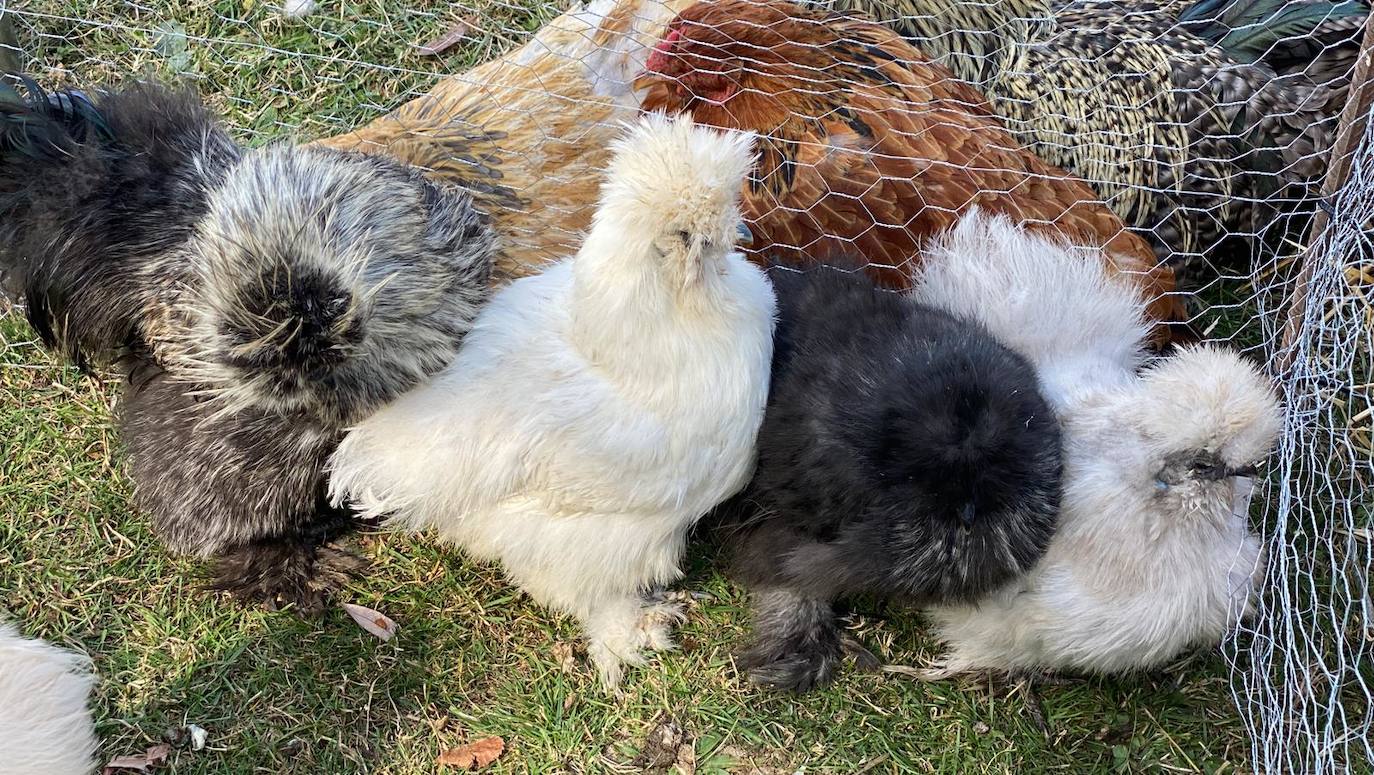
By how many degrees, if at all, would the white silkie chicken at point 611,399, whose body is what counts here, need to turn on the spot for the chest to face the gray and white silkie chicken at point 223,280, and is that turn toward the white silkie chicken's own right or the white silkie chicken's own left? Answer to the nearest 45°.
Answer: approximately 135° to the white silkie chicken's own right

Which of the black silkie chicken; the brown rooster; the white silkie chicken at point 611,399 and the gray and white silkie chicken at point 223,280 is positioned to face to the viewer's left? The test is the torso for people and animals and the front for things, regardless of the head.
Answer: the brown rooster

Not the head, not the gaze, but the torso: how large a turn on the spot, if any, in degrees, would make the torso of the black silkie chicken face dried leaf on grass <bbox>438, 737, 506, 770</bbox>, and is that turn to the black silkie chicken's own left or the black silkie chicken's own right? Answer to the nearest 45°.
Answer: approximately 90° to the black silkie chicken's own right

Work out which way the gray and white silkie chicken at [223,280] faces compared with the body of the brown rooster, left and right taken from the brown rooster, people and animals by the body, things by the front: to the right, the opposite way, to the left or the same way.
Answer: the opposite way

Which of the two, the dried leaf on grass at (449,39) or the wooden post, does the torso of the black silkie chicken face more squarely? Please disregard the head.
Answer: the wooden post

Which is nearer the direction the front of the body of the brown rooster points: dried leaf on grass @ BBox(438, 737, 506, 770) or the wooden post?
the dried leaf on grass

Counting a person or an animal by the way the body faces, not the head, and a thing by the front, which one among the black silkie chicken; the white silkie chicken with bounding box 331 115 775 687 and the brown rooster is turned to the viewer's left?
the brown rooster

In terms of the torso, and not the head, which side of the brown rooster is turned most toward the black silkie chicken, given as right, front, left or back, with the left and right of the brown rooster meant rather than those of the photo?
left

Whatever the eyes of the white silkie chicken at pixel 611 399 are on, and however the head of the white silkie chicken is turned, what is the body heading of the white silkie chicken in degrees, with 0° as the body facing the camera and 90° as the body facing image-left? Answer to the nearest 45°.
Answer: approximately 315°

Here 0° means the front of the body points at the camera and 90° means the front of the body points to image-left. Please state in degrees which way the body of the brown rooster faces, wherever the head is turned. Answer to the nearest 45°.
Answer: approximately 90°

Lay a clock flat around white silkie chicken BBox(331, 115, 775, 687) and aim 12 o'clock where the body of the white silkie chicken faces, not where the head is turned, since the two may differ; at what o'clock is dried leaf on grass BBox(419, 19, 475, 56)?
The dried leaf on grass is roughly at 7 o'clock from the white silkie chicken.

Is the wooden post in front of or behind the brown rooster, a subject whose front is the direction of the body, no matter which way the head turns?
behind
